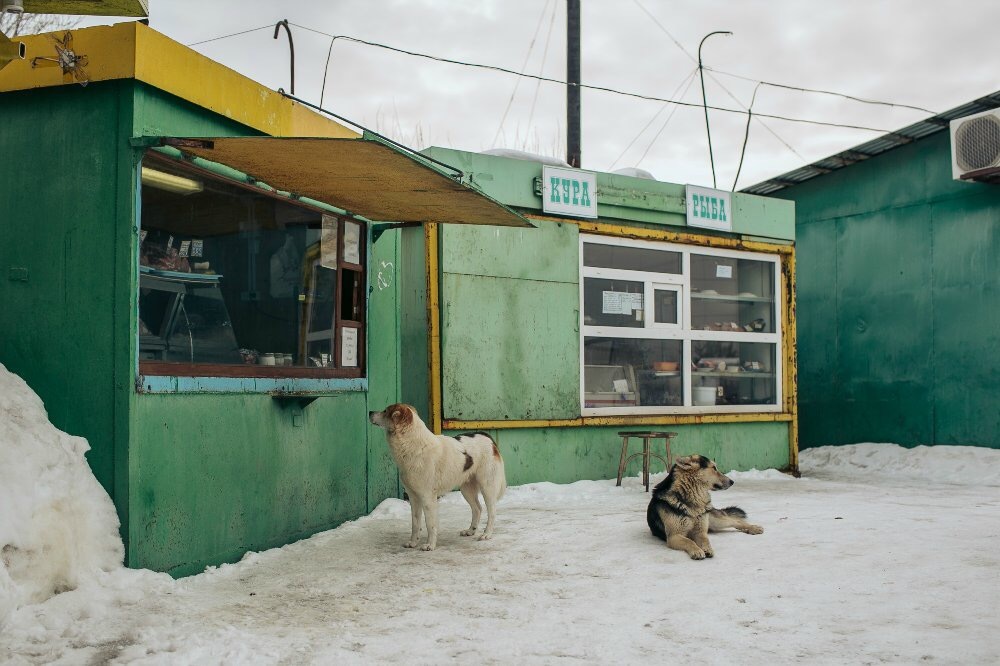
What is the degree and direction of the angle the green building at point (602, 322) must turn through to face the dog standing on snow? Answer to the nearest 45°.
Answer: approximately 45° to its right

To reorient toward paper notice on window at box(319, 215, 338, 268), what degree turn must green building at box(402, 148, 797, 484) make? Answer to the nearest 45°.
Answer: approximately 90° to its right

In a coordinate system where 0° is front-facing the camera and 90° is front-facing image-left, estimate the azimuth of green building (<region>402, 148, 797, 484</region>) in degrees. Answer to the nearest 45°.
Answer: approximately 315°
